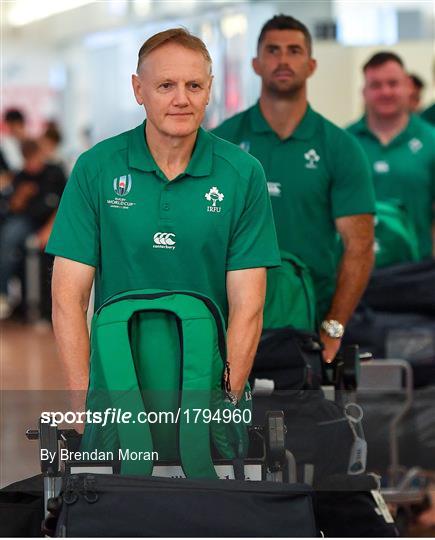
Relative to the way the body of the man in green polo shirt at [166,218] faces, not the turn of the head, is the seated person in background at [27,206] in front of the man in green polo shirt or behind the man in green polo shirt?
behind

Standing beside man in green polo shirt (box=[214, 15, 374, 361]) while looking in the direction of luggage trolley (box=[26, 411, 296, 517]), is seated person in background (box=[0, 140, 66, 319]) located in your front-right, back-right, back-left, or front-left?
back-right

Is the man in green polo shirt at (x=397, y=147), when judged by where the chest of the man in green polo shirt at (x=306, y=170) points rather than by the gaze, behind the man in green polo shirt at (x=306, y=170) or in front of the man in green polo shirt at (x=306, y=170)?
behind

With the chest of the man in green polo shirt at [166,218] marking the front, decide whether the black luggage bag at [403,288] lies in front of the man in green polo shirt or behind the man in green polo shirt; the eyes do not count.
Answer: behind

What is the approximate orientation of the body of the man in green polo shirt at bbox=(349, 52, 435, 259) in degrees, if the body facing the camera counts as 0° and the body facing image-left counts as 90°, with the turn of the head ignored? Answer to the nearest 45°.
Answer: approximately 0°
